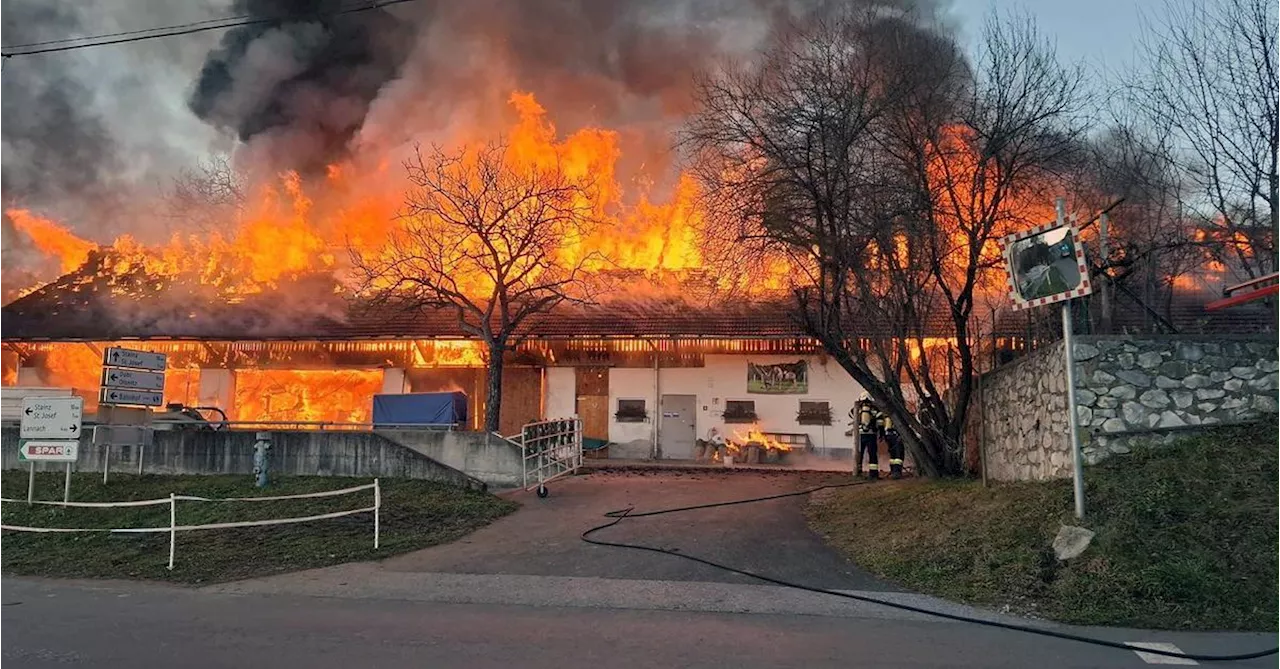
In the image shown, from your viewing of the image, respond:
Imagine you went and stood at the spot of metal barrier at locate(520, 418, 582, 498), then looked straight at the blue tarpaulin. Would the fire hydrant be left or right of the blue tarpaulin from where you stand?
left

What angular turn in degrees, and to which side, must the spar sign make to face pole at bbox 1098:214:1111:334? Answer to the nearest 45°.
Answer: approximately 45° to its left

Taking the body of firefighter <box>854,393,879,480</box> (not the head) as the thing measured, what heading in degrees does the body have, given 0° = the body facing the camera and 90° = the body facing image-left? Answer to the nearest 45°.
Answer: approximately 180°

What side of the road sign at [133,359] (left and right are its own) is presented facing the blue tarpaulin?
left

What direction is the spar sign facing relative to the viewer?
toward the camera

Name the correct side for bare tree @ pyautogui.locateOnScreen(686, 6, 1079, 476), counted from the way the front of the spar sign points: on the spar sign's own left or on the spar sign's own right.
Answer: on the spar sign's own left

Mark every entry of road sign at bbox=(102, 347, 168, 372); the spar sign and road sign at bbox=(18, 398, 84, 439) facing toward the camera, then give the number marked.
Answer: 3

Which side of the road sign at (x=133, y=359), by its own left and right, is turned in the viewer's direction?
front

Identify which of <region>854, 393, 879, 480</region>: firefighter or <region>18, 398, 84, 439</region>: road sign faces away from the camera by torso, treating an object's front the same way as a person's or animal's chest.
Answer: the firefighter

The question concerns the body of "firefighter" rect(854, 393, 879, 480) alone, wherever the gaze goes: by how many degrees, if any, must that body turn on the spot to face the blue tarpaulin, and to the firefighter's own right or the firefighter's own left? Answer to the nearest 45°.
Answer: approximately 90° to the firefighter's own left

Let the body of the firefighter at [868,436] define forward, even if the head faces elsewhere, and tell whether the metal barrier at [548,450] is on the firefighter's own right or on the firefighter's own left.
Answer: on the firefighter's own left

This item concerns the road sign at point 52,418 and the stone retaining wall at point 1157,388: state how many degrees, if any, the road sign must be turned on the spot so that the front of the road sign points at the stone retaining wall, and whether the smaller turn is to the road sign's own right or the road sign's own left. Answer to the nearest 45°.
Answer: approximately 45° to the road sign's own left

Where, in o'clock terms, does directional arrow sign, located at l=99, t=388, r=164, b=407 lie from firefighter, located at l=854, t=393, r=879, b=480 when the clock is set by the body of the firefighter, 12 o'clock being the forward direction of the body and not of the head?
The directional arrow sign is roughly at 8 o'clock from the firefighter.
